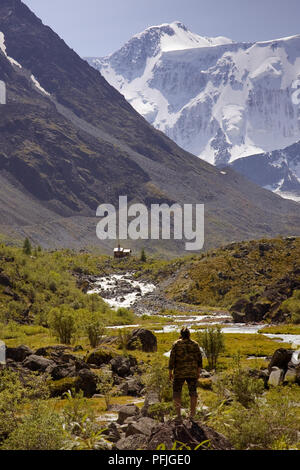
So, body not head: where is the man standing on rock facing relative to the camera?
away from the camera

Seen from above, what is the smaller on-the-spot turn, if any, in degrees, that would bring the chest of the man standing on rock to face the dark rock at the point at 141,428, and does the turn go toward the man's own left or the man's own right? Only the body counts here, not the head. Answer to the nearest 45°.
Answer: approximately 135° to the man's own left

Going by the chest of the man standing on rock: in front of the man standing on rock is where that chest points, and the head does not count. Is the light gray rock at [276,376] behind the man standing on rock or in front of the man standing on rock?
in front

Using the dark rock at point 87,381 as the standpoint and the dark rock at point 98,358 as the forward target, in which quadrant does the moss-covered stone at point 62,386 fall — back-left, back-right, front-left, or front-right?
back-left

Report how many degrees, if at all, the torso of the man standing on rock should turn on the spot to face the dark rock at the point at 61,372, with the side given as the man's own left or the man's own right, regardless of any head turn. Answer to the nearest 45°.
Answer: approximately 45° to the man's own left

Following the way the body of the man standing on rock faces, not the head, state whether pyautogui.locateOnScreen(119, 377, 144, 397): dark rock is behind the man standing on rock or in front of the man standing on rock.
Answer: in front

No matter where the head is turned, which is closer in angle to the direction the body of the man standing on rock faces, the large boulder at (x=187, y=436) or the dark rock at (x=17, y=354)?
the dark rock

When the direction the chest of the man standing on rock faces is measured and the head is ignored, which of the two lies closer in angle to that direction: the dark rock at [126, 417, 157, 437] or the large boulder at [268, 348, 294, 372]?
the large boulder
